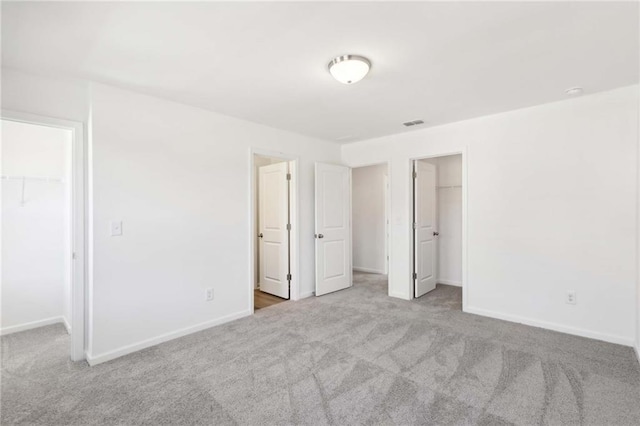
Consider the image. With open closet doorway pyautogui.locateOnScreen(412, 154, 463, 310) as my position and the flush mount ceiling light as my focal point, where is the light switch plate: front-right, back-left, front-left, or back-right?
front-right

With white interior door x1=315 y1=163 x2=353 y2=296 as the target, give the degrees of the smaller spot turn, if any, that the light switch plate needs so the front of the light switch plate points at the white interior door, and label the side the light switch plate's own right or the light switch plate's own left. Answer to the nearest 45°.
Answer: approximately 90° to the light switch plate's own left

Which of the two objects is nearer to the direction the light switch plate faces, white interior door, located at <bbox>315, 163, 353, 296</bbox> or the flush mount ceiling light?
the flush mount ceiling light

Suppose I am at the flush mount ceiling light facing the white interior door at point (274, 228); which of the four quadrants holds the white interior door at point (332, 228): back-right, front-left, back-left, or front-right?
front-right

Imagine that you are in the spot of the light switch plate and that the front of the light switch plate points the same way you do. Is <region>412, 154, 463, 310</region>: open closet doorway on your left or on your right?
on your left

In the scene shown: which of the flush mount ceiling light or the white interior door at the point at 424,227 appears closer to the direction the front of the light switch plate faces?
the flush mount ceiling light

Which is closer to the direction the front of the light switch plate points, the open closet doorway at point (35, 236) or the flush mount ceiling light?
the flush mount ceiling light

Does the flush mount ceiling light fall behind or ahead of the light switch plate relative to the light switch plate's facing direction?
ahead

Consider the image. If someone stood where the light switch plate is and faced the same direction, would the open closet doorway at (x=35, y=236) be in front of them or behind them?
behind

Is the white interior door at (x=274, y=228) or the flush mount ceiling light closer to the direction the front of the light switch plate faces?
the flush mount ceiling light

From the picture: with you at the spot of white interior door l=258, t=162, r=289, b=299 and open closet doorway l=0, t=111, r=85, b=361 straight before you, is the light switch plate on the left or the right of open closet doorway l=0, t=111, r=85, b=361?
left

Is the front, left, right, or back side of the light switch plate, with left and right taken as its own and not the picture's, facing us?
front

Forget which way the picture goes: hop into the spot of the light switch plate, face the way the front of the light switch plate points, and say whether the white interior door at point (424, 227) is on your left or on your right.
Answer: on your left

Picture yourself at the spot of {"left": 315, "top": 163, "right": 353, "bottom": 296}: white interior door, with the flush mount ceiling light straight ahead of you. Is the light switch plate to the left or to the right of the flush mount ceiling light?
right

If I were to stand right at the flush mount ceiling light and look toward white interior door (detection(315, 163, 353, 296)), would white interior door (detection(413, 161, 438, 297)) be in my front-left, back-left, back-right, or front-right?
front-right
